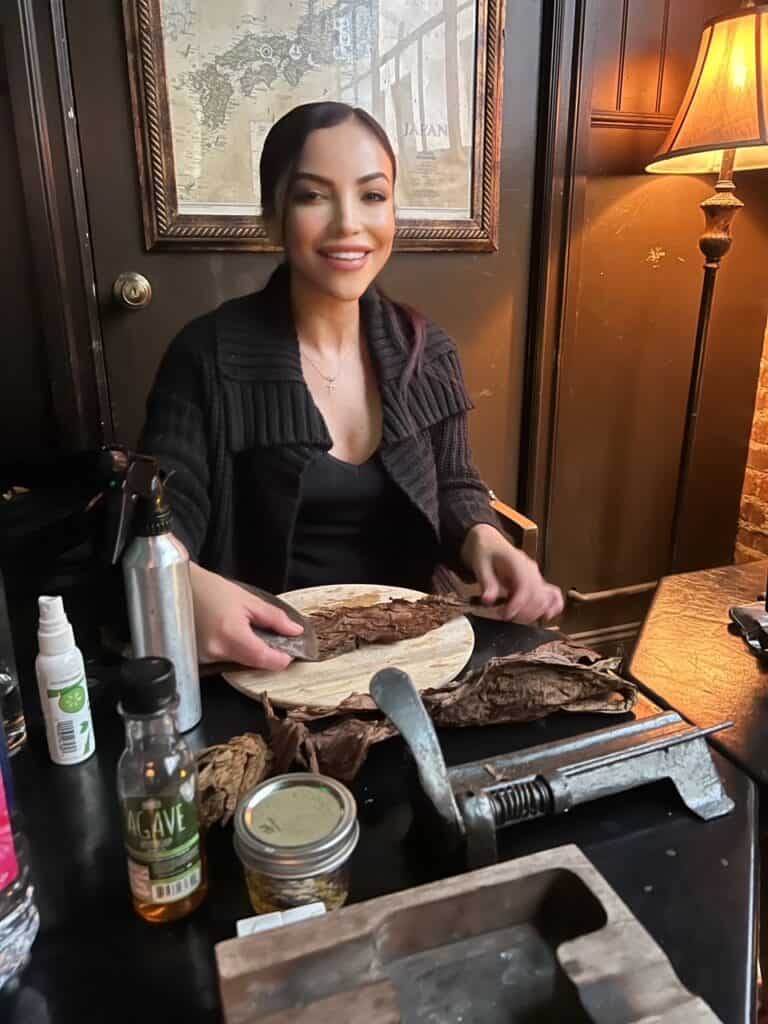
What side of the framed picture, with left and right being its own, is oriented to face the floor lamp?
left

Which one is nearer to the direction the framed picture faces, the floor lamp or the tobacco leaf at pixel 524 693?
the tobacco leaf

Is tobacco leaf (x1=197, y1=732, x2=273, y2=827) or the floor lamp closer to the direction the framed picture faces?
the tobacco leaf

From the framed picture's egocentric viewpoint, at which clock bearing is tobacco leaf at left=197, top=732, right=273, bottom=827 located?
The tobacco leaf is roughly at 12 o'clock from the framed picture.

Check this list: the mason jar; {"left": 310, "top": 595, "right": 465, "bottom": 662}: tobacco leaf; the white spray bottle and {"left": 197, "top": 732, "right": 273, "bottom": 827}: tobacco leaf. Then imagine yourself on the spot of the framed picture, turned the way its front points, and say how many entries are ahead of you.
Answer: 4

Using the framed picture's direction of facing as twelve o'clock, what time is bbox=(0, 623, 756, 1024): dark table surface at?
The dark table surface is roughly at 12 o'clock from the framed picture.

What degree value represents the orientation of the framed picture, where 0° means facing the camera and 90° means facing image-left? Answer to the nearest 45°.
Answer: approximately 0°

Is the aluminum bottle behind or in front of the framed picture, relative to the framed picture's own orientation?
in front

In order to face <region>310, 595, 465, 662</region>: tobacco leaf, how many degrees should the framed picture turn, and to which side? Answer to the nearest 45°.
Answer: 0° — it already faces it

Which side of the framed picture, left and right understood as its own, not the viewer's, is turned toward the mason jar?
front

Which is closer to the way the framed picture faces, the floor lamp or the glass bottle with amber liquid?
the glass bottle with amber liquid

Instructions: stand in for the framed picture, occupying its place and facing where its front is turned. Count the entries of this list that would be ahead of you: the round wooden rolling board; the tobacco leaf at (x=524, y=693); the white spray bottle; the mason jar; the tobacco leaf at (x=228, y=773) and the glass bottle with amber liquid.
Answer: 6

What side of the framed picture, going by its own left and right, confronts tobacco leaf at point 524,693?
front
